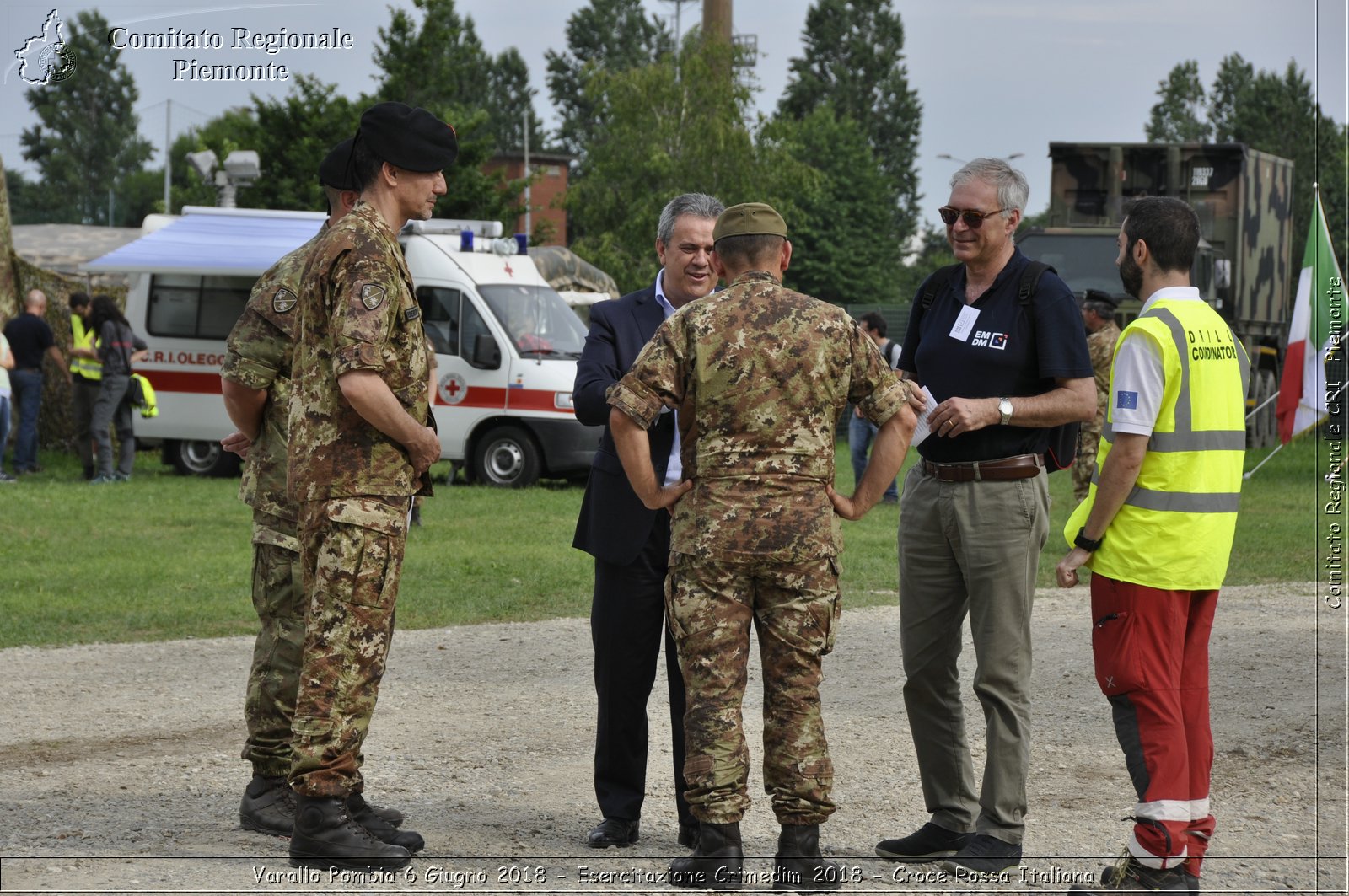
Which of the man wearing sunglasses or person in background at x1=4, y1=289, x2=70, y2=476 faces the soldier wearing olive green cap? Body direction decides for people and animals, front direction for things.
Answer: the man wearing sunglasses

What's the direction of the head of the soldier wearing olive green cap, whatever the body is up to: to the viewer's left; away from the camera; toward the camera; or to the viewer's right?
away from the camera

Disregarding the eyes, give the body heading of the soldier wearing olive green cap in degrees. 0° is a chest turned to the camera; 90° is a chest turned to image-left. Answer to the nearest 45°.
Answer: approximately 180°

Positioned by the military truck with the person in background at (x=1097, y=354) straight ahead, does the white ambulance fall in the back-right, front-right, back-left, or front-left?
front-right

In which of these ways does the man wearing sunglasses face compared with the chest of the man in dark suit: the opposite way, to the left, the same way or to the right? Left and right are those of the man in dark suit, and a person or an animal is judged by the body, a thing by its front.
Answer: to the right

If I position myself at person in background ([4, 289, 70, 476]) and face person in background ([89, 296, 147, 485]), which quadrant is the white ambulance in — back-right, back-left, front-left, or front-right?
front-left

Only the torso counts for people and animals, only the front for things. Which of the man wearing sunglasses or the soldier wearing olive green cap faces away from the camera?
the soldier wearing olive green cap

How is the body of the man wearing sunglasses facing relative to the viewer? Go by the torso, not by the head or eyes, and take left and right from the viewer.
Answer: facing the viewer and to the left of the viewer

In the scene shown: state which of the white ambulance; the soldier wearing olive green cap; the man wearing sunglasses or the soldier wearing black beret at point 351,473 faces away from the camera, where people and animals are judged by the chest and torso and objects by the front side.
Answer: the soldier wearing olive green cap

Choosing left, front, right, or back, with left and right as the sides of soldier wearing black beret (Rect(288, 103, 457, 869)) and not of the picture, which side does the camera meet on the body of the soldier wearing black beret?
right

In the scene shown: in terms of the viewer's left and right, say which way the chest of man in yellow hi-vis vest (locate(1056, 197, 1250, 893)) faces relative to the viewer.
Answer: facing away from the viewer and to the left of the viewer

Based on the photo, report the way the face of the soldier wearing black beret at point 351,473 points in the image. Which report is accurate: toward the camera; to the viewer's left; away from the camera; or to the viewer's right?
to the viewer's right

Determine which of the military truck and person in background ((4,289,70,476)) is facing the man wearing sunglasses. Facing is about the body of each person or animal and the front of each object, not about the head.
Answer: the military truck

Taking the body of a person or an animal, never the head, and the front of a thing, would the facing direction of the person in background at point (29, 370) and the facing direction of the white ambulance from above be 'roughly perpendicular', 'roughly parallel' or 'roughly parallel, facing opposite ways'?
roughly perpendicular

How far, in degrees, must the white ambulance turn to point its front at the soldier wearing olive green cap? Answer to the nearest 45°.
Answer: approximately 45° to its right

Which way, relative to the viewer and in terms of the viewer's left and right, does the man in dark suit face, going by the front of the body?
facing the viewer and to the right of the viewer

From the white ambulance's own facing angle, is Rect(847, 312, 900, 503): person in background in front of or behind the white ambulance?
in front

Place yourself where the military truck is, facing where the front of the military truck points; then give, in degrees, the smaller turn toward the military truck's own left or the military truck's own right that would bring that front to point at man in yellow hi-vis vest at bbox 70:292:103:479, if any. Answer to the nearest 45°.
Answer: approximately 45° to the military truck's own right

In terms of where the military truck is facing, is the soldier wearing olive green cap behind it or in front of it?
in front
